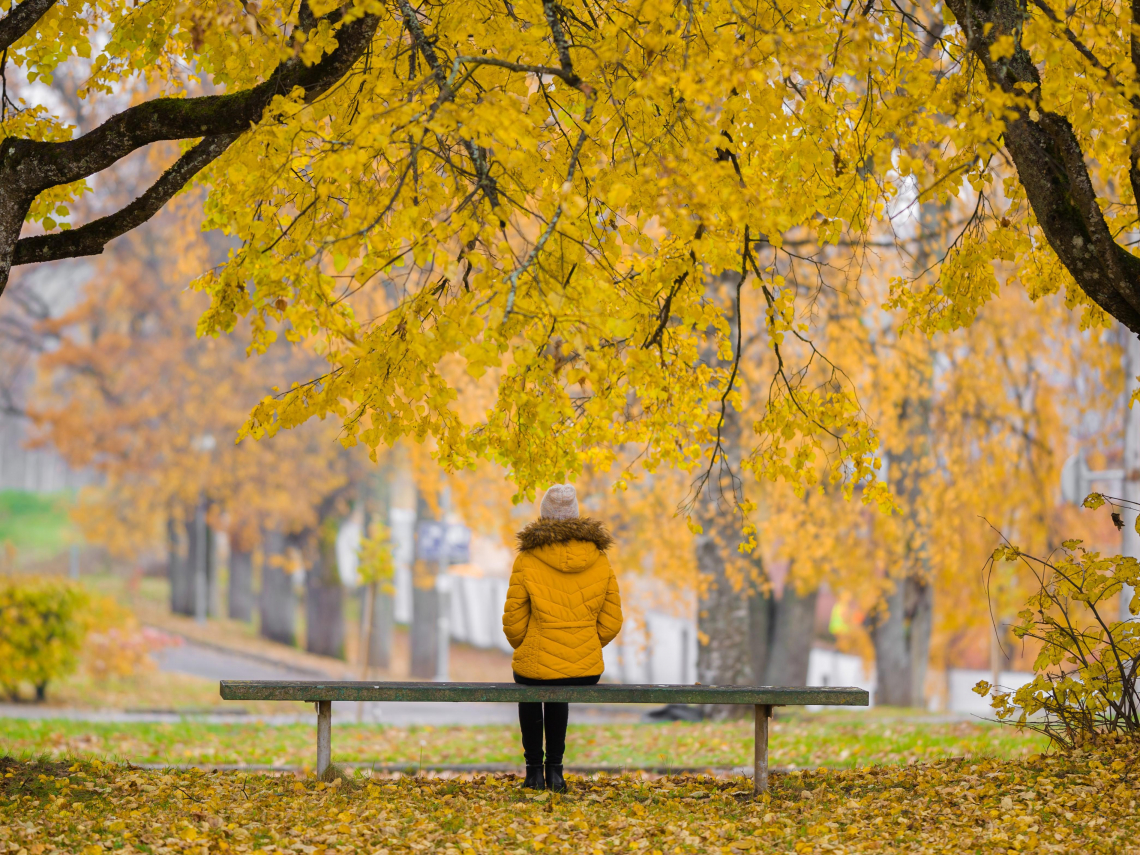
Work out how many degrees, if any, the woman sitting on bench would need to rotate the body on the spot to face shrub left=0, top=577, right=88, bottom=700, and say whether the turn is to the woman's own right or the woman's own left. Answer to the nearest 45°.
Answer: approximately 45° to the woman's own left

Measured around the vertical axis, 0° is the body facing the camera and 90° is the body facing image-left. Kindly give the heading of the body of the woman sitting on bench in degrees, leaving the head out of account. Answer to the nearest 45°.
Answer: approximately 180°

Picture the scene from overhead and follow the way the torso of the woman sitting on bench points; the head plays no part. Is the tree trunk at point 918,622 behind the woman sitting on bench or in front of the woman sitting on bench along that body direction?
in front

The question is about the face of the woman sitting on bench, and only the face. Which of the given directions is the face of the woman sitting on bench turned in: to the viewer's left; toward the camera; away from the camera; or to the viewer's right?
away from the camera

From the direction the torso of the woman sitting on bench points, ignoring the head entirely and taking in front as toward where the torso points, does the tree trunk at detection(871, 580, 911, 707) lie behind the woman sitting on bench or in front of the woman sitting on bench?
in front

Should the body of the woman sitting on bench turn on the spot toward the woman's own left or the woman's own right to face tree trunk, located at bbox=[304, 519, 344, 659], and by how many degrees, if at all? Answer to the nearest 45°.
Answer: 0° — they already face it
